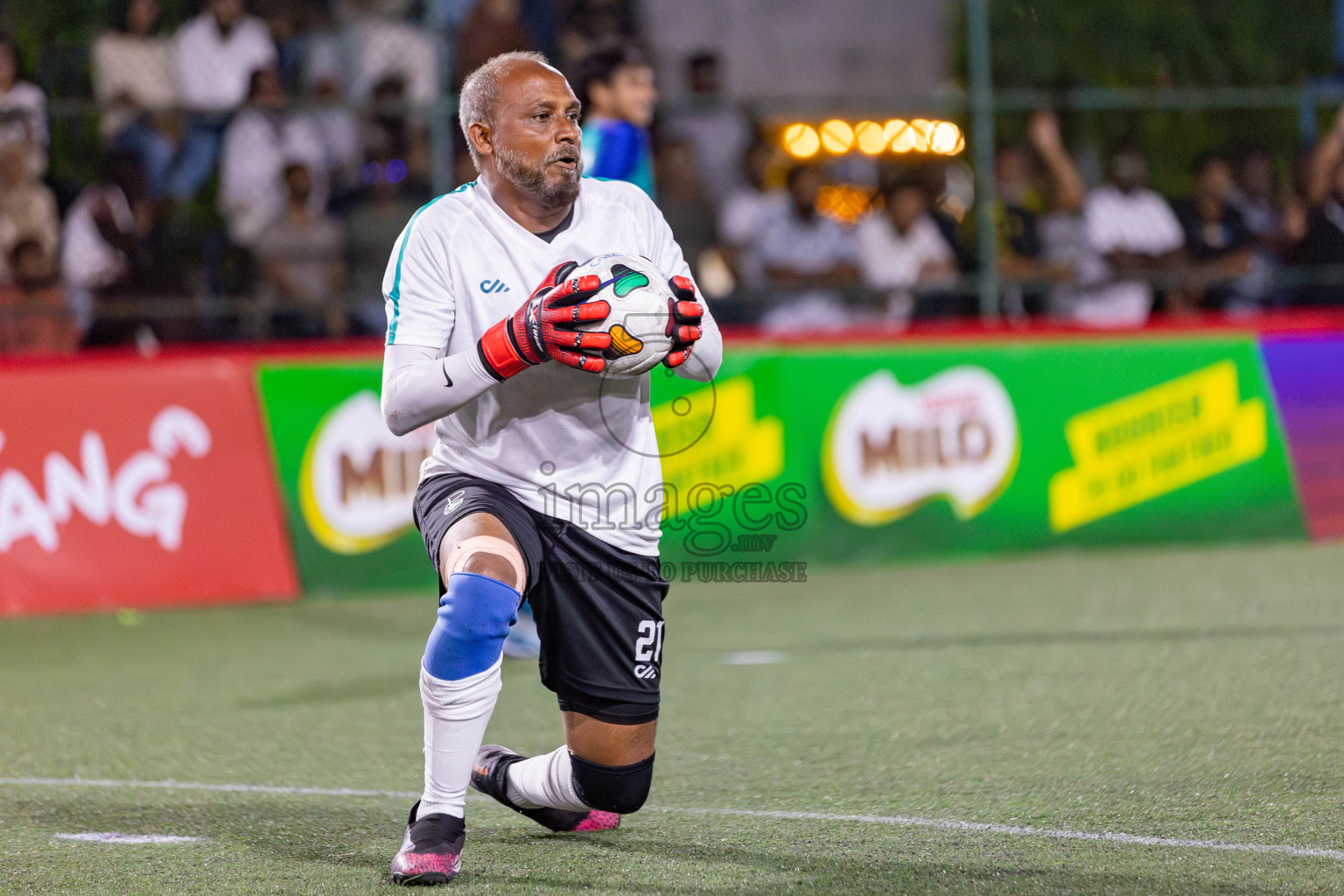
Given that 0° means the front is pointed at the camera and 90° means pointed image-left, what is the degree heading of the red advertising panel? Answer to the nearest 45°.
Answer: approximately 0°

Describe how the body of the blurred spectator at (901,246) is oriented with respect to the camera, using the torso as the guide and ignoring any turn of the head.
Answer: toward the camera

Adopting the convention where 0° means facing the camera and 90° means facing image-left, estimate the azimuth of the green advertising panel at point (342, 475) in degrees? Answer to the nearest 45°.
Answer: approximately 0°

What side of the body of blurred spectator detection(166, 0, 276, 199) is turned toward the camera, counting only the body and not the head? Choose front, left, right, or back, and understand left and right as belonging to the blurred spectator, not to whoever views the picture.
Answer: front

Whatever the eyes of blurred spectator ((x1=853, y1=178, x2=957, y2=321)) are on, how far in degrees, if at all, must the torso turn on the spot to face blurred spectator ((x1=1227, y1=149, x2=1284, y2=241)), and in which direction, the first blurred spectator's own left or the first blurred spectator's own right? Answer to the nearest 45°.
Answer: approximately 135° to the first blurred spectator's own left

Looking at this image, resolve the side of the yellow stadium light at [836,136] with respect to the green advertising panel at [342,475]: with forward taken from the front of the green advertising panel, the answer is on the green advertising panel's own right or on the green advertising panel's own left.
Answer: on the green advertising panel's own left

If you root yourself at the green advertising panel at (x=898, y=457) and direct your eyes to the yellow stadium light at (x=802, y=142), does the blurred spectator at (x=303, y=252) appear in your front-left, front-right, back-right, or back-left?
front-left

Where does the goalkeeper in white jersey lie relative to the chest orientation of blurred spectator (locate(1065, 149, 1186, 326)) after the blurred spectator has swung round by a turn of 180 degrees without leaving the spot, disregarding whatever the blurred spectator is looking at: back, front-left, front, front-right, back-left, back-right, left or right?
back

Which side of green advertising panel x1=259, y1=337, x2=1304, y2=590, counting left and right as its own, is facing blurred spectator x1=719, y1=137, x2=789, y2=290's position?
back

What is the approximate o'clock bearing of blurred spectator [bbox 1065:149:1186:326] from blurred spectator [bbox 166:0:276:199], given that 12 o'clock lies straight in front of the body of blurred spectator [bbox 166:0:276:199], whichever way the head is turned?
blurred spectator [bbox 1065:149:1186:326] is roughly at 9 o'clock from blurred spectator [bbox 166:0:276:199].

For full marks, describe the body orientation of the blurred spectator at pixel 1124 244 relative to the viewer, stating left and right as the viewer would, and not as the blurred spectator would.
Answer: facing the viewer
